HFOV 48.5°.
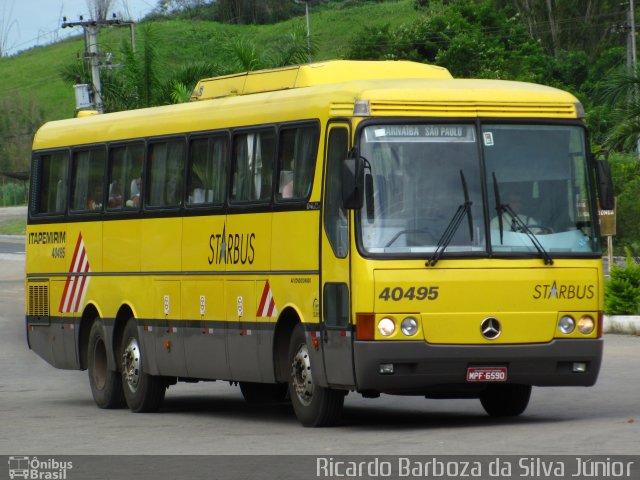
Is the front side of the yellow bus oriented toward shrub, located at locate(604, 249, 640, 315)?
no

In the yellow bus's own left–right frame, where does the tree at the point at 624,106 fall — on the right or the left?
on its left

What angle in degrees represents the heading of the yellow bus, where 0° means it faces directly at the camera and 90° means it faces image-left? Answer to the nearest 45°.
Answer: approximately 315°

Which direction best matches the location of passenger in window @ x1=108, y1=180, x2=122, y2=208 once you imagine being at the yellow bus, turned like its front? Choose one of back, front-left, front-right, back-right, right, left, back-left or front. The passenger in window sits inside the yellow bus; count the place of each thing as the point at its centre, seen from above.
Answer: back
